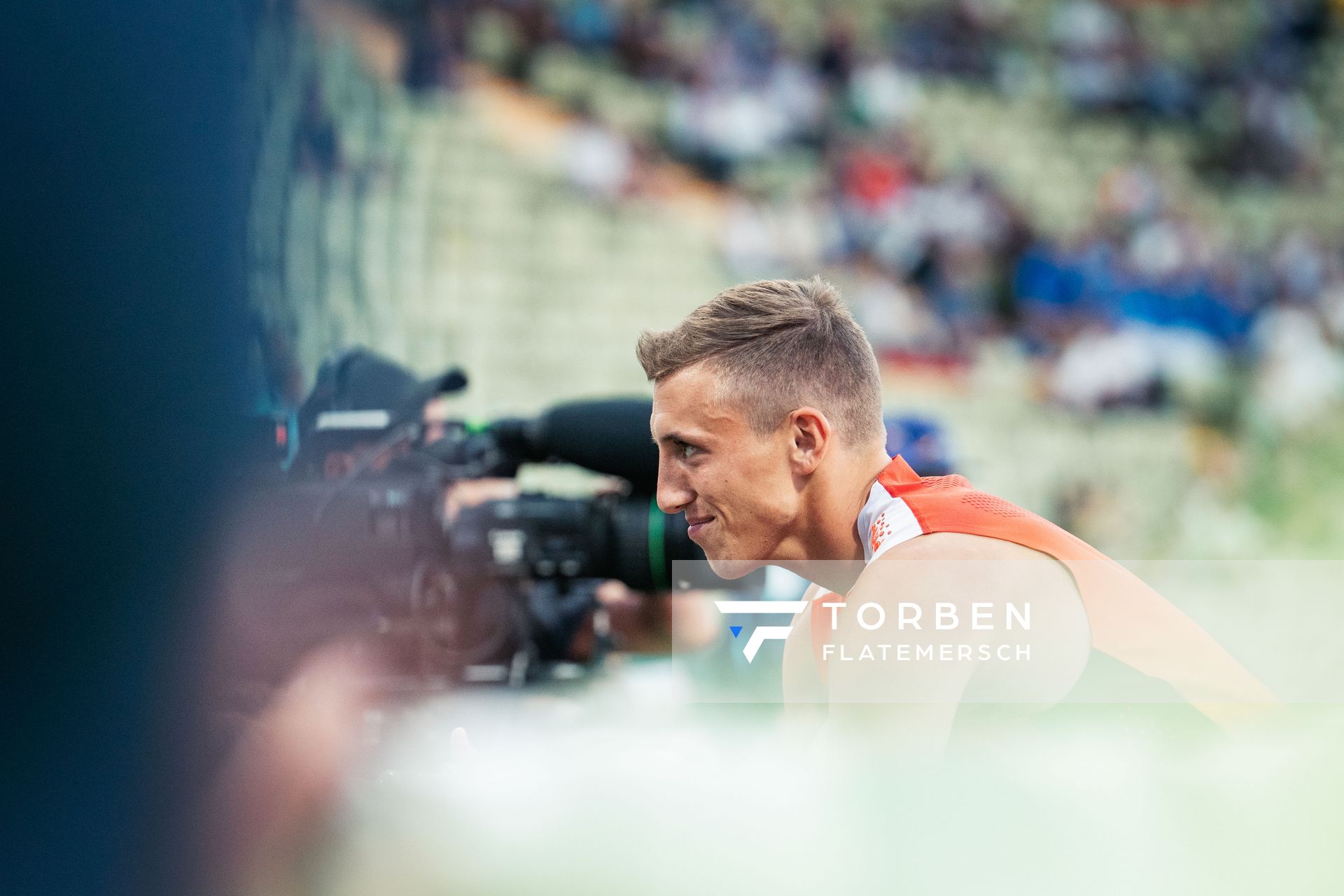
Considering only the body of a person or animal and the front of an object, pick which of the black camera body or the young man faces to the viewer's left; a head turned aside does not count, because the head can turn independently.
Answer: the young man

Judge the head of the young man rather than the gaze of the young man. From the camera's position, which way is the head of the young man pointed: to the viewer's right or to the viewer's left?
to the viewer's left

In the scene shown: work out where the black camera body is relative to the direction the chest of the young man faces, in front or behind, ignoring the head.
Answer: in front

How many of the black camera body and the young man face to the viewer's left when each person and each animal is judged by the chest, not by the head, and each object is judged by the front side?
1

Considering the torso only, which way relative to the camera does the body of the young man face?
to the viewer's left

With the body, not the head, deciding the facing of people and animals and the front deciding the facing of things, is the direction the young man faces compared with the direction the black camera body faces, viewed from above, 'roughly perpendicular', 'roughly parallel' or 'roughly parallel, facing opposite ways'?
roughly parallel, facing opposite ways

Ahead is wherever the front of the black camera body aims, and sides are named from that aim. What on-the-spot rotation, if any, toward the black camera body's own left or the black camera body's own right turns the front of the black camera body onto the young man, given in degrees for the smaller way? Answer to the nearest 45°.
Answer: approximately 45° to the black camera body's own right

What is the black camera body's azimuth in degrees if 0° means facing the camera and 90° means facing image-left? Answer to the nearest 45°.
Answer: approximately 270°
